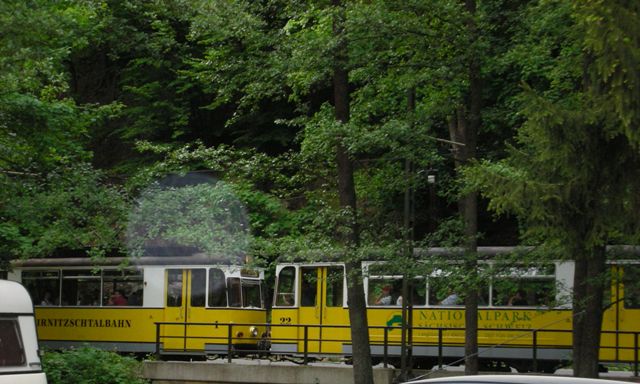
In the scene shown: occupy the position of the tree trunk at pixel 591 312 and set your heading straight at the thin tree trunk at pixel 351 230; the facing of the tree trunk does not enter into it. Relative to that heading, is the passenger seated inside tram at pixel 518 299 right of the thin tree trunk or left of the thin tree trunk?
right

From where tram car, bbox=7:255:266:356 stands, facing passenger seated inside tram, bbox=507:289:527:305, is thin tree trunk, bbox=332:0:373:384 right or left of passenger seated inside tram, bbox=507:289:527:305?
right
